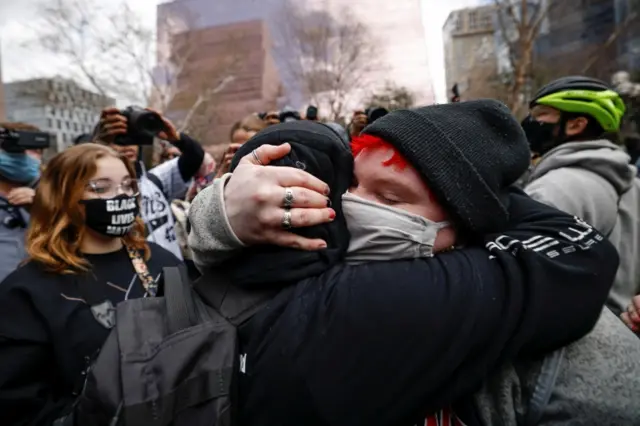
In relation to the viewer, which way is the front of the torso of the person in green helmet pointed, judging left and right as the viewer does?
facing to the left of the viewer

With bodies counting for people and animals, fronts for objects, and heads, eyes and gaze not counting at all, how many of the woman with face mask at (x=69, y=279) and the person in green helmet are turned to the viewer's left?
1

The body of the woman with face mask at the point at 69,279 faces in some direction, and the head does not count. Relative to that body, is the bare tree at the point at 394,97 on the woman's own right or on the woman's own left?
on the woman's own left

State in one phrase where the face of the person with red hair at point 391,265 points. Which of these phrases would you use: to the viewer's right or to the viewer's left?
to the viewer's left

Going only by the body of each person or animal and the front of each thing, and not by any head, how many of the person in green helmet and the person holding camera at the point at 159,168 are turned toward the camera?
1

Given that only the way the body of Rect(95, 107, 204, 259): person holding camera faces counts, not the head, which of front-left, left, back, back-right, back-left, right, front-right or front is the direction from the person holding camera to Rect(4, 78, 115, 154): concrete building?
back

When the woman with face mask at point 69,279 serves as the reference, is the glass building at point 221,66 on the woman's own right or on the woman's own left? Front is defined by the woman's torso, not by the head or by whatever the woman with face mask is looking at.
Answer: on the woman's own left
